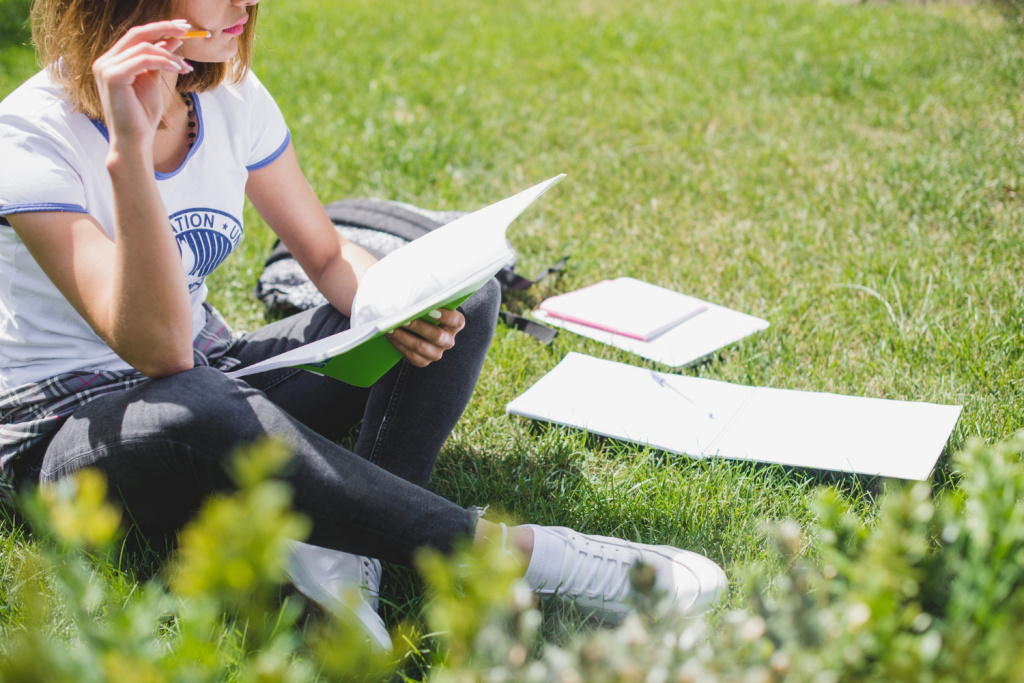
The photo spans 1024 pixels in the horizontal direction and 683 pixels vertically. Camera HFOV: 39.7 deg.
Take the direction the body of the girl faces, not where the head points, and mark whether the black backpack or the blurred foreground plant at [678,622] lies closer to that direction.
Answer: the blurred foreground plant

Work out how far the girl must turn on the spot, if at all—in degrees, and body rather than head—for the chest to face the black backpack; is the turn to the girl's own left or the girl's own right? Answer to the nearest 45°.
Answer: approximately 135° to the girl's own left

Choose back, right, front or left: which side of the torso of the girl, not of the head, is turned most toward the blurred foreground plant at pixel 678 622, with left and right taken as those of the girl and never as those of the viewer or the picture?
front

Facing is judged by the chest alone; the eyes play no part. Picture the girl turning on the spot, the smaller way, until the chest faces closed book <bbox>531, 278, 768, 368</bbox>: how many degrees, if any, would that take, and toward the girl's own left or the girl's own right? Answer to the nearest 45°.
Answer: approximately 90° to the girl's own left

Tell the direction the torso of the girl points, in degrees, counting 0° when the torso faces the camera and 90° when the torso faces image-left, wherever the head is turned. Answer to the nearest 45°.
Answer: approximately 315°

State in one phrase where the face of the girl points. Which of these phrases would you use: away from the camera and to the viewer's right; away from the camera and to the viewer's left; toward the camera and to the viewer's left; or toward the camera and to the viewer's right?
toward the camera and to the viewer's right
